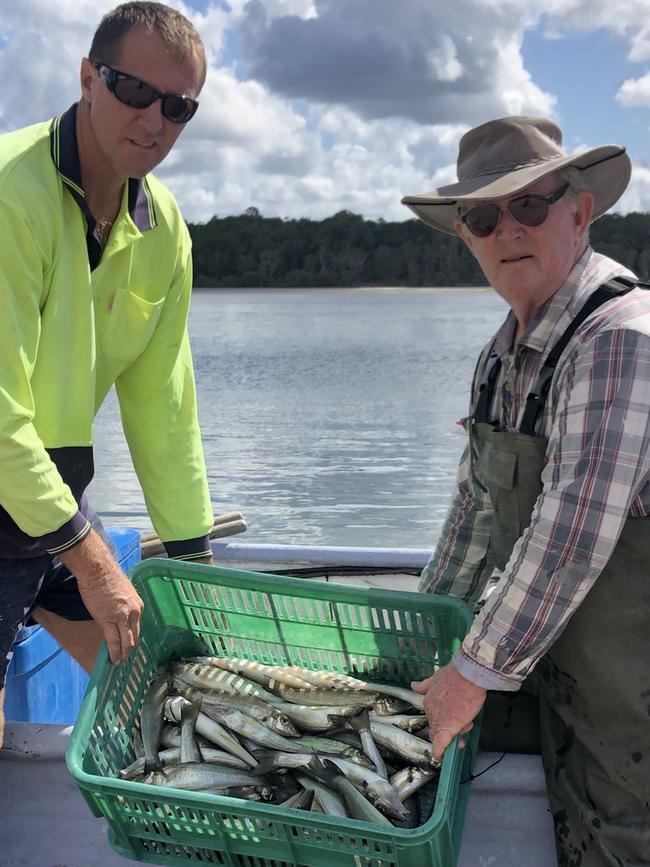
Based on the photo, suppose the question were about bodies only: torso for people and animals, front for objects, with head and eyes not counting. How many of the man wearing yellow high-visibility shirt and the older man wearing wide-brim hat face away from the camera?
0

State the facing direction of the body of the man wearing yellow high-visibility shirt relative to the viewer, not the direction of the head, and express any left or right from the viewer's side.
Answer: facing the viewer and to the right of the viewer

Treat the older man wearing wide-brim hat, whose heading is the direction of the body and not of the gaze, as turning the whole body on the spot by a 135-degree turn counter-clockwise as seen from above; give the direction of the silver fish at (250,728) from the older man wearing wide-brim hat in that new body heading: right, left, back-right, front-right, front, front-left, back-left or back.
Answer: back

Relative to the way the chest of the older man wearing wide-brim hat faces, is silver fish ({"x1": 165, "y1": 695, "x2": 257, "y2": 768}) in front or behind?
in front

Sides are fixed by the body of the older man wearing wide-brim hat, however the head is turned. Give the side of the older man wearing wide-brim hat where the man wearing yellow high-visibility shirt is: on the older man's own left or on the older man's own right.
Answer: on the older man's own right

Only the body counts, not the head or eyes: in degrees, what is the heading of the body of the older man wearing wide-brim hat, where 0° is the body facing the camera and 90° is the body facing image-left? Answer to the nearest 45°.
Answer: approximately 45°
